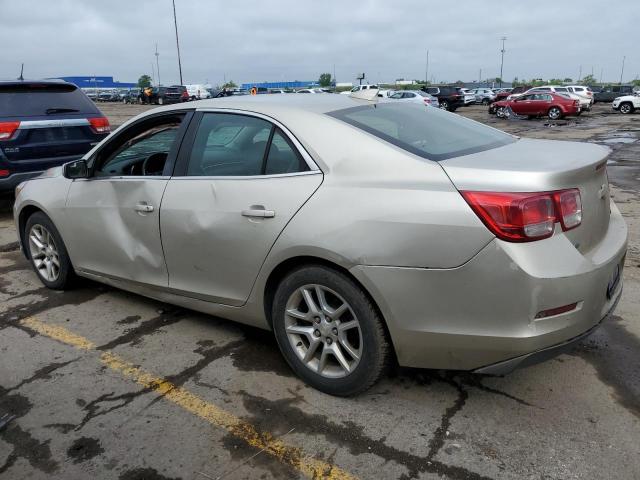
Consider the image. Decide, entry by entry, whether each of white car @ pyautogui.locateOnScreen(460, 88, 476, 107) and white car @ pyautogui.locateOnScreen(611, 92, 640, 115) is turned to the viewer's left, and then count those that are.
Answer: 1

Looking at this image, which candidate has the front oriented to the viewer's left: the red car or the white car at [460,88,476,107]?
the red car

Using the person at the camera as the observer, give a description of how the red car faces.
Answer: facing to the left of the viewer

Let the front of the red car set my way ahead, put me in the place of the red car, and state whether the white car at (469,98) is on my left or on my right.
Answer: on my right

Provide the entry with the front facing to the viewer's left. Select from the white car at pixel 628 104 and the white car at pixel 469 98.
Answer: the white car at pixel 628 104

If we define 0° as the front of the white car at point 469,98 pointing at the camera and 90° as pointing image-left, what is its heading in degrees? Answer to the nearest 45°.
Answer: approximately 315°

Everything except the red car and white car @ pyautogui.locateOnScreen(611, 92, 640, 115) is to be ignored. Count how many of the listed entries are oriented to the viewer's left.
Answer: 2

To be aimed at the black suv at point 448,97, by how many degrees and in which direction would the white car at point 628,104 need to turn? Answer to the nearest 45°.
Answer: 0° — it already faces it

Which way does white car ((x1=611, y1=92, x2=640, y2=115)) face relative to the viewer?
to the viewer's left
